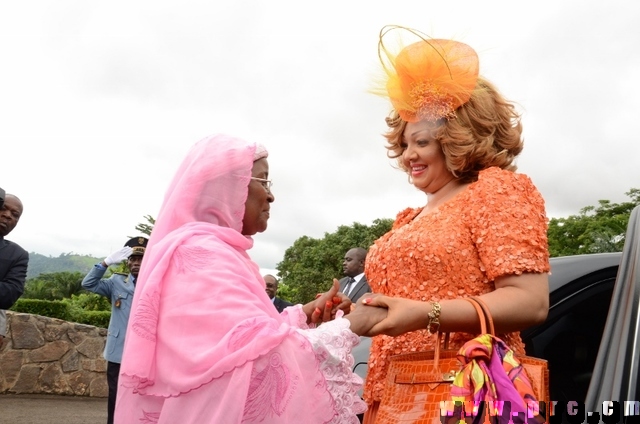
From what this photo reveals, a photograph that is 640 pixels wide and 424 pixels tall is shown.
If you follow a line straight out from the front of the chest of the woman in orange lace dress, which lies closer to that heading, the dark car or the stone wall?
the stone wall

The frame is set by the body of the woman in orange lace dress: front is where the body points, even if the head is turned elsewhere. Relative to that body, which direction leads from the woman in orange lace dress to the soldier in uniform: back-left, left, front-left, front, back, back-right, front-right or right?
right

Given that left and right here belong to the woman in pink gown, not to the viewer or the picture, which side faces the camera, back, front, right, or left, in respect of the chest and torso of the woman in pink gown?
right

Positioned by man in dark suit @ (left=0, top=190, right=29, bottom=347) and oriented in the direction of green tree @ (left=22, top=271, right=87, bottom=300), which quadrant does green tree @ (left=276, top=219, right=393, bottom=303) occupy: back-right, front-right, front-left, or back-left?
front-right

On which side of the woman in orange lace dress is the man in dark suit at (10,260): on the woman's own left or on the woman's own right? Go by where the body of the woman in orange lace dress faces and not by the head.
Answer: on the woman's own right

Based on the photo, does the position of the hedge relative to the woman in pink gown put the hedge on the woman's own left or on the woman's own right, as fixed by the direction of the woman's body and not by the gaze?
on the woman's own left

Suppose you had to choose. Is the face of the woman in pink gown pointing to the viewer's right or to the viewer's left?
to the viewer's right

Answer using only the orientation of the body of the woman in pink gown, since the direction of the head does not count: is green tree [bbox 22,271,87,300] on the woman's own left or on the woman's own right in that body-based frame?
on the woman's own left

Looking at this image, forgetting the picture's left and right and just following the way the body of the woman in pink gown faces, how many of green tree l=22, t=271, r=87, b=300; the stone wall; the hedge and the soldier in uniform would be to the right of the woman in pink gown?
0

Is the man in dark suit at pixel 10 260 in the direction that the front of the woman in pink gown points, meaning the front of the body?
no

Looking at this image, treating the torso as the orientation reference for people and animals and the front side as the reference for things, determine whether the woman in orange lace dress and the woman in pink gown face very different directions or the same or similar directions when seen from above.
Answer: very different directions

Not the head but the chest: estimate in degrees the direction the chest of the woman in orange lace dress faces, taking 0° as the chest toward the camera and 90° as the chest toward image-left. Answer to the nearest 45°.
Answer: approximately 45°

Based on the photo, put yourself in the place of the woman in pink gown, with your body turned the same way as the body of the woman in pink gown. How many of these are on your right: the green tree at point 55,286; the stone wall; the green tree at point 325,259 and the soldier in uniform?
0

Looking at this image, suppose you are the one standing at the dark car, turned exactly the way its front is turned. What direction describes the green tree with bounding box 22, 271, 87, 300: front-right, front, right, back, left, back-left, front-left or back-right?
back-left

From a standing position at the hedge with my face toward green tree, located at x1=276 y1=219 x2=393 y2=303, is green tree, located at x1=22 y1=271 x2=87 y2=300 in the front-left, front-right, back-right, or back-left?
front-left
